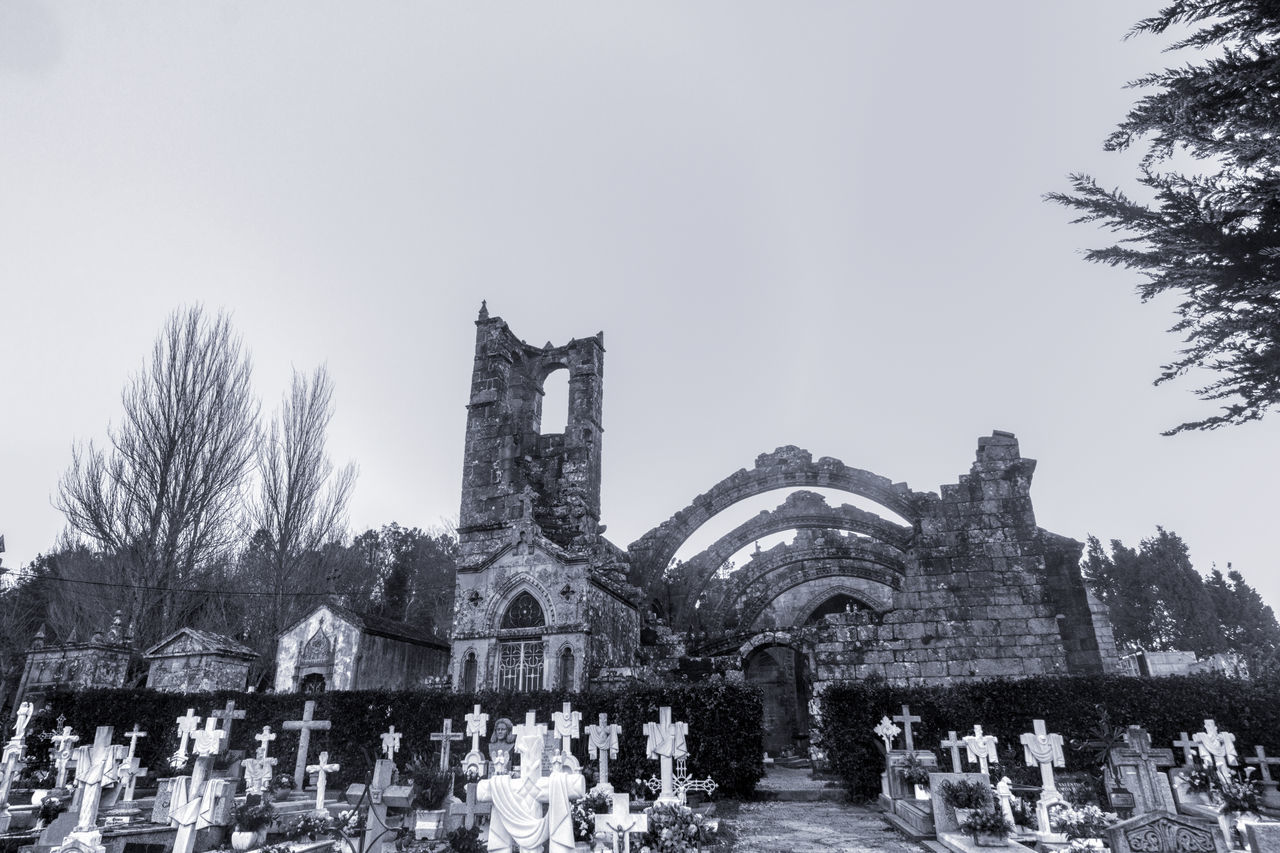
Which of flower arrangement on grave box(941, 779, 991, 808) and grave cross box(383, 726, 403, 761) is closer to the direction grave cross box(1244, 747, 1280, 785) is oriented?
the flower arrangement on grave

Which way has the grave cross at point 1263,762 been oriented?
toward the camera

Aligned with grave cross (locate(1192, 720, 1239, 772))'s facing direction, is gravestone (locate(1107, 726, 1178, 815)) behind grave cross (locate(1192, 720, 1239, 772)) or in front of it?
in front

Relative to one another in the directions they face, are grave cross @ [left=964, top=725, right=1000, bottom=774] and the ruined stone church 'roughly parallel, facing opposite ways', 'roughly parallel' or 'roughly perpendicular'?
roughly parallel

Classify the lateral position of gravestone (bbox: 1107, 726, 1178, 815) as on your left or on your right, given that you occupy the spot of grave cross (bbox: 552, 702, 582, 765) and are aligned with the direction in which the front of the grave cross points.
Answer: on your left

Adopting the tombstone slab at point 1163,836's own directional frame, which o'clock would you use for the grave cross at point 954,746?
The grave cross is roughly at 5 o'clock from the tombstone slab.

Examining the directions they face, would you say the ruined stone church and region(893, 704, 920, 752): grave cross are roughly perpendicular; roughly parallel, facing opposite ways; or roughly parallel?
roughly parallel

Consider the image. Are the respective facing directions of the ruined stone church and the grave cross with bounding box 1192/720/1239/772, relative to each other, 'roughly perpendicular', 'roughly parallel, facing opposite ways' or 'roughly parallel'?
roughly parallel

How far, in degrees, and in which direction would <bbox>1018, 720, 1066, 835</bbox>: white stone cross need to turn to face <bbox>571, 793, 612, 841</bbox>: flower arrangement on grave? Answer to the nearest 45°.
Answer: approximately 45° to its right

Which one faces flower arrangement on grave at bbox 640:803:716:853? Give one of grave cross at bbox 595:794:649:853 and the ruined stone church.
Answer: the ruined stone church

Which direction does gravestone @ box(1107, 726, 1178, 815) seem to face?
toward the camera

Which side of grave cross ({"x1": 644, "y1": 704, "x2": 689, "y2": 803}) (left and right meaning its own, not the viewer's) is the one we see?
front

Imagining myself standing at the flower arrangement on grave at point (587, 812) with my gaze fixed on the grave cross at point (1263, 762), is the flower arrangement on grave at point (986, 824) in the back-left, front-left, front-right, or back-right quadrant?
front-right

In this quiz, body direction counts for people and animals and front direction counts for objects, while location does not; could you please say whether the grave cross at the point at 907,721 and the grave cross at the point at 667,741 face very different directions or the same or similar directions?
same or similar directions

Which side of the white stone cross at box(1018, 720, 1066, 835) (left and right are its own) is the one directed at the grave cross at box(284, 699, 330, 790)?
right

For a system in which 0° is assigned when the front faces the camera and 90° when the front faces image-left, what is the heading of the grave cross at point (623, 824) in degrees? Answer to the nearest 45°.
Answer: approximately 0°

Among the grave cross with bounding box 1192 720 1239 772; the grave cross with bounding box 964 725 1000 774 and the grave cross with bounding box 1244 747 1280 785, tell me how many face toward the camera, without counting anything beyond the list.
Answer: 3
